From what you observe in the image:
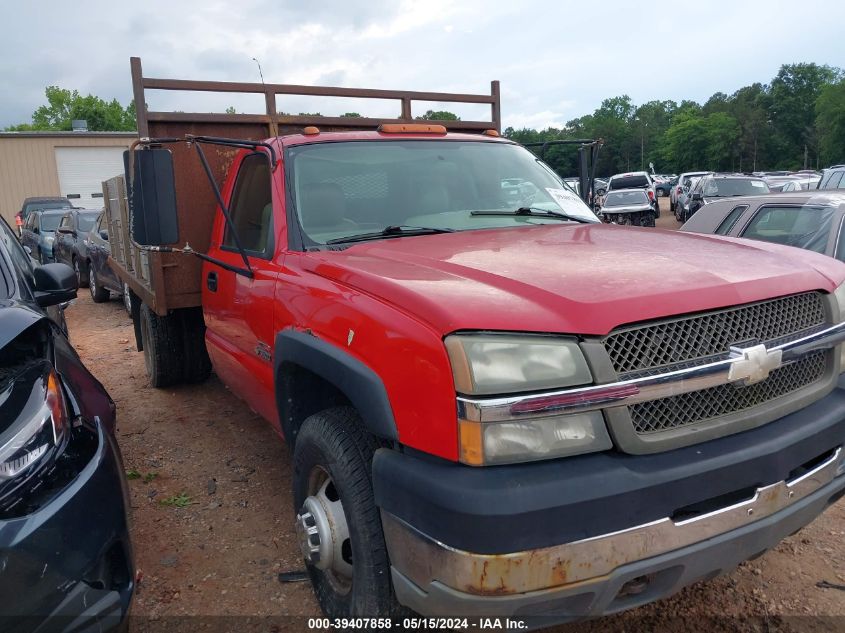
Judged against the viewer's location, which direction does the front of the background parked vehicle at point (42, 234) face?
facing the viewer and to the right of the viewer

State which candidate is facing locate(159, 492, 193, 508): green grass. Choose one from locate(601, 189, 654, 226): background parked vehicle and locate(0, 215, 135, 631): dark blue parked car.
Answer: the background parked vehicle

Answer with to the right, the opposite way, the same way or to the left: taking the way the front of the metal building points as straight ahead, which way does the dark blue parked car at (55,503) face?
the same way

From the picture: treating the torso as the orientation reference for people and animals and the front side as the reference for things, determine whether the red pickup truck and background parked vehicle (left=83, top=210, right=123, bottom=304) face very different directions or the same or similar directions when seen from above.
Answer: same or similar directions

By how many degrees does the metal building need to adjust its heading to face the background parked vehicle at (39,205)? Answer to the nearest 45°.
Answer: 0° — it already faces it

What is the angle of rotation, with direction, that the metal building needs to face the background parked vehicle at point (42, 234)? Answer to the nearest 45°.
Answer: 0° — it already faces it

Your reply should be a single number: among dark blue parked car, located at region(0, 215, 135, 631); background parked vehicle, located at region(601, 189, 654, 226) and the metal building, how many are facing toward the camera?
3

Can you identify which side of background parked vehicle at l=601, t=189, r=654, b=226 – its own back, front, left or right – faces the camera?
front

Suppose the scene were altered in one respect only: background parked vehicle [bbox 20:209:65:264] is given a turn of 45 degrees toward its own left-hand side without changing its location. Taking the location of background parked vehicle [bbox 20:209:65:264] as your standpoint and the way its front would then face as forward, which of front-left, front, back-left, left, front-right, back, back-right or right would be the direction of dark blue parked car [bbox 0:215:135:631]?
right

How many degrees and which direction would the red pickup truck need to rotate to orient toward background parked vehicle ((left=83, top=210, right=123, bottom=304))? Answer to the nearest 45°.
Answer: approximately 180°

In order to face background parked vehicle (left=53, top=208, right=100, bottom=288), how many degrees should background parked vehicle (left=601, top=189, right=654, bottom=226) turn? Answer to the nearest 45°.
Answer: approximately 45° to its right

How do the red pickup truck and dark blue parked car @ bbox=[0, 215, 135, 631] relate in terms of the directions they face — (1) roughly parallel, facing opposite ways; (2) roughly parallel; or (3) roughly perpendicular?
roughly parallel

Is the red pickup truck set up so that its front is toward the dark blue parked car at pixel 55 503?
no

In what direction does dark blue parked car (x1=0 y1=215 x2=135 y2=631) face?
toward the camera

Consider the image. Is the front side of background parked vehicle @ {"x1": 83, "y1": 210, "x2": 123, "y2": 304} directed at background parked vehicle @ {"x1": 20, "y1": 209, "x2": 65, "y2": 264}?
no

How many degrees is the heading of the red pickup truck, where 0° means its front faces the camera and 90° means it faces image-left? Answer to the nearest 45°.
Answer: approximately 315°
